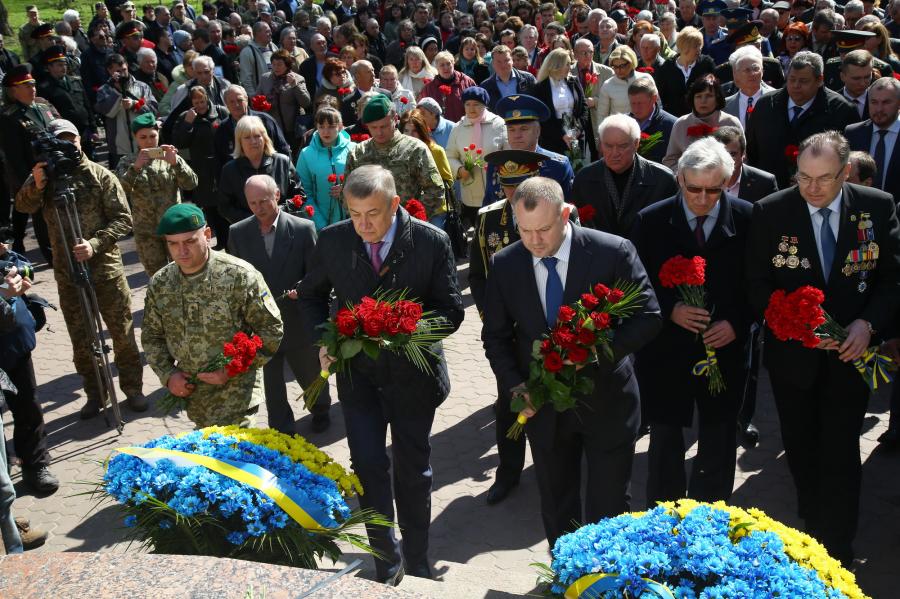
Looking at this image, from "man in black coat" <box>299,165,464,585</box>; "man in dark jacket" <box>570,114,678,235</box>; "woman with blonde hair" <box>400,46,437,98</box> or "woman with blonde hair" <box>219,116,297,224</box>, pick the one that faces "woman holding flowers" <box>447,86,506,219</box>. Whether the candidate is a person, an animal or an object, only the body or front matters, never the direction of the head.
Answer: "woman with blonde hair" <box>400,46,437,98</box>

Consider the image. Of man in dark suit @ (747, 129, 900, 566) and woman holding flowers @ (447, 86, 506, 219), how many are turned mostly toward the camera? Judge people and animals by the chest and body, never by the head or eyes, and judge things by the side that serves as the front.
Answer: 2

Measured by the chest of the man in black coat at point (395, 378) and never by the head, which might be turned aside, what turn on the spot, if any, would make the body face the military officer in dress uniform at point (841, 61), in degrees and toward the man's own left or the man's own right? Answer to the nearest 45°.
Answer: approximately 135° to the man's own left

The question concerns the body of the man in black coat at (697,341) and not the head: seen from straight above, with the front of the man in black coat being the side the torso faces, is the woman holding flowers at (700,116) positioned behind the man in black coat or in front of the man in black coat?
behind

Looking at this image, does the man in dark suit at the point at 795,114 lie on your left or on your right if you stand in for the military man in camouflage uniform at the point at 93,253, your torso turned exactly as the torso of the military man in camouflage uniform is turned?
on your left

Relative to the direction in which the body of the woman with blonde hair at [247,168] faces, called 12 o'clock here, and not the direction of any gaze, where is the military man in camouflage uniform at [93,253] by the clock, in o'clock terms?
The military man in camouflage uniform is roughly at 2 o'clock from the woman with blonde hair.

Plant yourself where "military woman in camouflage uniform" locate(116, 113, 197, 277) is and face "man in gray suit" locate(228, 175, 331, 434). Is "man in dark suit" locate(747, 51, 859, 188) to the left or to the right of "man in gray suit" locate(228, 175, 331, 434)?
left

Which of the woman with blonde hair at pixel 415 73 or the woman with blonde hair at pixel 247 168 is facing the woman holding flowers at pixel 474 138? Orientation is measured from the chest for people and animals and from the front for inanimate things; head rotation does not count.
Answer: the woman with blonde hair at pixel 415 73
